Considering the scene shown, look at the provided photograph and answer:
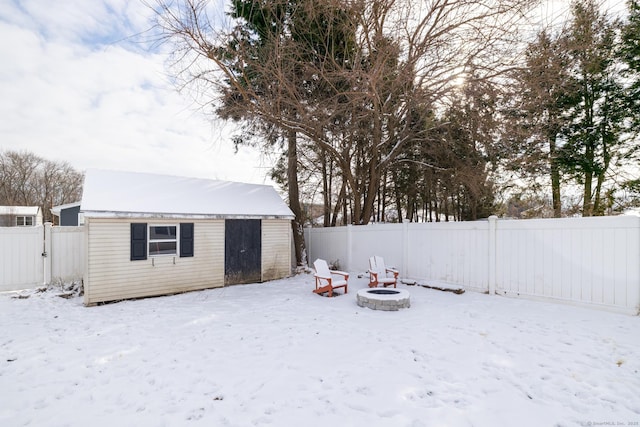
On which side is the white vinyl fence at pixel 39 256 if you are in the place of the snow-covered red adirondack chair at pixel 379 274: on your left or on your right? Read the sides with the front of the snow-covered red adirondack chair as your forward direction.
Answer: on your right

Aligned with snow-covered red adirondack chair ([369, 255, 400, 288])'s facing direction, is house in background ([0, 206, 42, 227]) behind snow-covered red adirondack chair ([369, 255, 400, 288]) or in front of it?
behind

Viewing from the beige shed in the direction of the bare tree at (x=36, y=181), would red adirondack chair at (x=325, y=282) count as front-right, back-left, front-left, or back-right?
back-right

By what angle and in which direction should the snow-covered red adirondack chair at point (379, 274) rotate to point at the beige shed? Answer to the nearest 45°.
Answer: approximately 135° to its right

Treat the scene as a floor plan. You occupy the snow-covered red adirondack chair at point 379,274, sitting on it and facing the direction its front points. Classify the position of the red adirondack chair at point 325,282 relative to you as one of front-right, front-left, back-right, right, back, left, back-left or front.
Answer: right

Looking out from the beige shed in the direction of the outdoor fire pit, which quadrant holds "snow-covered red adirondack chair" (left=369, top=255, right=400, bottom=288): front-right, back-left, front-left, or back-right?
front-left

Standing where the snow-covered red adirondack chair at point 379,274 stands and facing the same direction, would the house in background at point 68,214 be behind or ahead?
behind

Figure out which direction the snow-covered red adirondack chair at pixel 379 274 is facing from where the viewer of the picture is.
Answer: facing the viewer and to the right of the viewer

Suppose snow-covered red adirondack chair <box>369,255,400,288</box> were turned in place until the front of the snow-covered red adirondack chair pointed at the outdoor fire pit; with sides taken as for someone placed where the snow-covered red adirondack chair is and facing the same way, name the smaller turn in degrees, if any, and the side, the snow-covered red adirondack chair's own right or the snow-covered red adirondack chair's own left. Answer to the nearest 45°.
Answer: approximately 45° to the snow-covered red adirondack chair's own right

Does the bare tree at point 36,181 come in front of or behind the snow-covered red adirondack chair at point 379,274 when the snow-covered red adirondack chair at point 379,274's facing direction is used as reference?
behind
